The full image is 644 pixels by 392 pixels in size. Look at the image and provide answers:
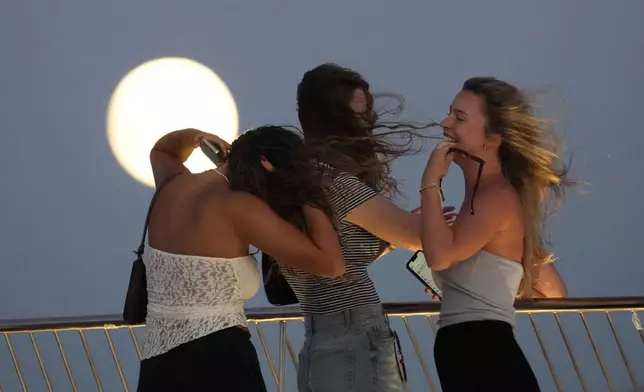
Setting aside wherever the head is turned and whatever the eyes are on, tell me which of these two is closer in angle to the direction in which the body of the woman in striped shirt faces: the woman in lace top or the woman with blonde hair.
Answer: the woman with blonde hair

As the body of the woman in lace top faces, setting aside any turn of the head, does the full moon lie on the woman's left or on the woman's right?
on the woman's left

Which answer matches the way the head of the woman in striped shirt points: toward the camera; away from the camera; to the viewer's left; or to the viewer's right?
to the viewer's right

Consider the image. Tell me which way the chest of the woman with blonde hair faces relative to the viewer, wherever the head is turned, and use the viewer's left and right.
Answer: facing to the left of the viewer

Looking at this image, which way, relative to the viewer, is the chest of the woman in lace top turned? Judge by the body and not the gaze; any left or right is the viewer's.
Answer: facing away from the viewer and to the right of the viewer

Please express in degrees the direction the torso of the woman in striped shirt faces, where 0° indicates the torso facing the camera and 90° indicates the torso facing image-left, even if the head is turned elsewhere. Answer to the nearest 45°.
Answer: approximately 225°

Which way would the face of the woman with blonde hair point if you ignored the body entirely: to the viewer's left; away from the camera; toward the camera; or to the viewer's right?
to the viewer's left
